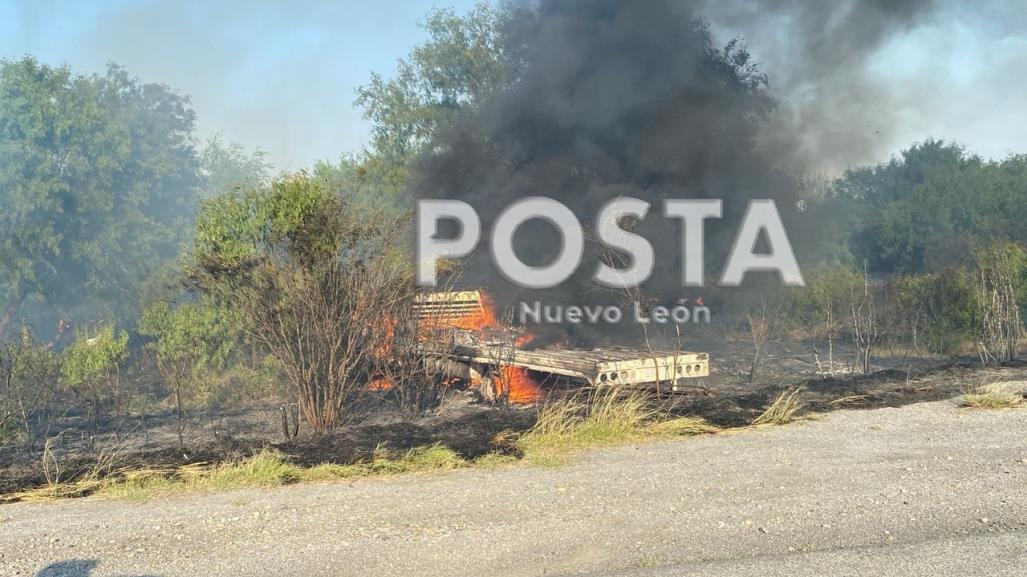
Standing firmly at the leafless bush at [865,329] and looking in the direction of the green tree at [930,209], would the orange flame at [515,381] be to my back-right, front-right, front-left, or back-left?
back-left

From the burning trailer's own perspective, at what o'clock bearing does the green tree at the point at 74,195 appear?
The green tree is roughly at 12 o'clock from the burning trailer.

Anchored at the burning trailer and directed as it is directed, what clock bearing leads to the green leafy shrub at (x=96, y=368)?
The green leafy shrub is roughly at 11 o'clock from the burning trailer.

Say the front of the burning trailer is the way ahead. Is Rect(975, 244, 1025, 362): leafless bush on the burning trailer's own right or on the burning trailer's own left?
on the burning trailer's own right

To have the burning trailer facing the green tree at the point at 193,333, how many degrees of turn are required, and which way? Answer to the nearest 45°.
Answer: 0° — it already faces it

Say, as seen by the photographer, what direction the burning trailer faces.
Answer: facing away from the viewer and to the left of the viewer

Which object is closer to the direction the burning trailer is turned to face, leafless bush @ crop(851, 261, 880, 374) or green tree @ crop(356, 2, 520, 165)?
the green tree
